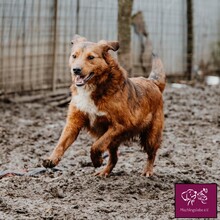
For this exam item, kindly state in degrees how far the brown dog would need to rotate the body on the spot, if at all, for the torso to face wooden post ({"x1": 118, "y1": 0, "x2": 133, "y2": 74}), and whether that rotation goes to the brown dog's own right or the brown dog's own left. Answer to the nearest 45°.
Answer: approximately 135° to the brown dog's own right

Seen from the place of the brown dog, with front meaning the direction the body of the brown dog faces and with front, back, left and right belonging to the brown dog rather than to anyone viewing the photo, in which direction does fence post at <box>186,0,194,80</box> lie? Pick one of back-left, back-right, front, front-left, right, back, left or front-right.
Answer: back-right

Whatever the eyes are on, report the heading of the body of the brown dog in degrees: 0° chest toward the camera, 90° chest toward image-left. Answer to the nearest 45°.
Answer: approximately 45°
